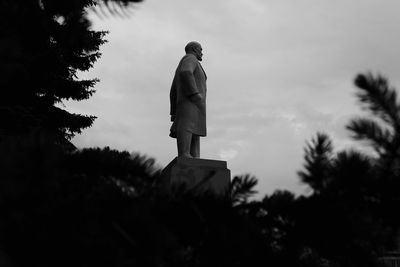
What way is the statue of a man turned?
to the viewer's right
